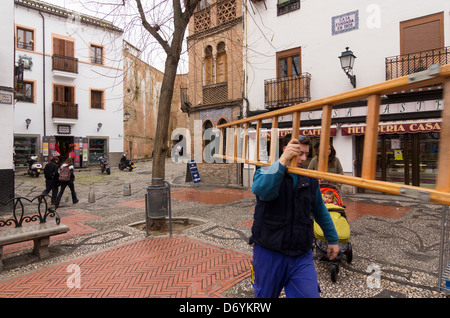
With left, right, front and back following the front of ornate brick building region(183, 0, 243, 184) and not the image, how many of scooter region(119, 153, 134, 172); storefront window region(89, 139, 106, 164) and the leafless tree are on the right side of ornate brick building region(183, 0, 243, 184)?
2

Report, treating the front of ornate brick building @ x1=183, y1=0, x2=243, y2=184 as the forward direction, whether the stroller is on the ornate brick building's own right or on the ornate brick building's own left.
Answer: on the ornate brick building's own left

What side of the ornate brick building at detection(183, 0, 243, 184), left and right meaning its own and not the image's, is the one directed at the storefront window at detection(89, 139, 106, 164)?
right

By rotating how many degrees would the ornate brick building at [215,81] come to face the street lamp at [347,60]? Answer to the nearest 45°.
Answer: approximately 90° to its left

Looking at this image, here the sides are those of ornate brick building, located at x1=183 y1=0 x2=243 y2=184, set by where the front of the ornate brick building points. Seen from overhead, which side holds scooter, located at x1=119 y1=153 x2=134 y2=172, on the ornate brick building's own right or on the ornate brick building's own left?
on the ornate brick building's own right

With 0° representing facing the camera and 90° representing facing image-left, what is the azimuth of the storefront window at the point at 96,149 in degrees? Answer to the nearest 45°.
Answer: approximately 0°

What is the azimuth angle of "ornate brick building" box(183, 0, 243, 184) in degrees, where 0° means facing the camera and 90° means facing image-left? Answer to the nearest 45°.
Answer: approximately 45°

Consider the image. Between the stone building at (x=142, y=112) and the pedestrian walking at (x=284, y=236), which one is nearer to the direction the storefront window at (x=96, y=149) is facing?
the pedestrian walking

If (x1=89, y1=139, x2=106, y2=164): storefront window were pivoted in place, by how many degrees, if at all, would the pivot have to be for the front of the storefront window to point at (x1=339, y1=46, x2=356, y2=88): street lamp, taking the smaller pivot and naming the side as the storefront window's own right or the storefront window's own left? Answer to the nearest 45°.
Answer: approximately 45° to the storefront window's own left

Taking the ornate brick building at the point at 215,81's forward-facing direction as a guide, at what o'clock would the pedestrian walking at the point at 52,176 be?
The pedestrian walking is roughly at 12 o'clock from the ornate brick building.
